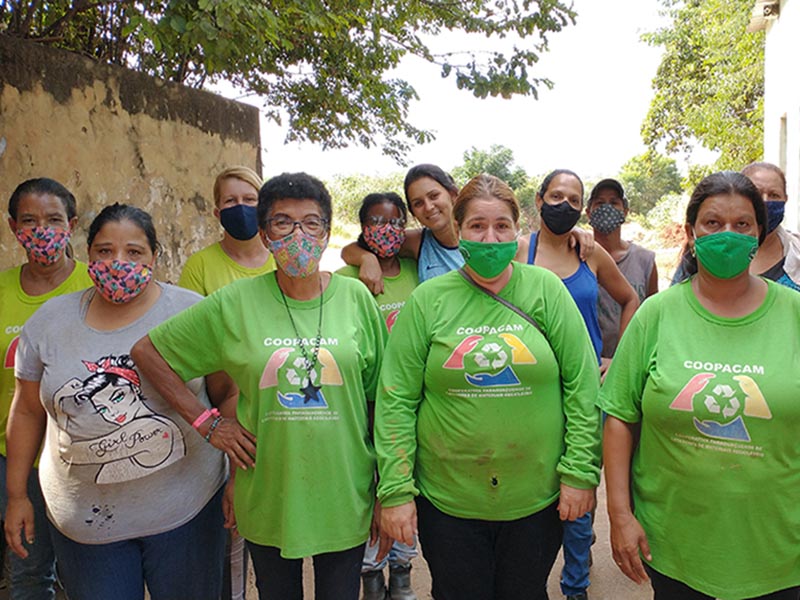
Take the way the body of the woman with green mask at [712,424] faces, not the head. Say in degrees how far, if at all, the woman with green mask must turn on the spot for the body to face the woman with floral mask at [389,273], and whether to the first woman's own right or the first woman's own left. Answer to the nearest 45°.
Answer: approximately 135° to the first woman's own right

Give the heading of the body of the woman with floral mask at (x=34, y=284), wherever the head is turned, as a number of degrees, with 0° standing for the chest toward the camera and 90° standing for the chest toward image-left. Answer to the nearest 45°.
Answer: approximately 0°

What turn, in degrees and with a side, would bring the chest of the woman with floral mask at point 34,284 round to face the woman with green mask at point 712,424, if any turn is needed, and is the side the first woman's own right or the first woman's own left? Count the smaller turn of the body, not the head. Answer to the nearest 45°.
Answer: approximately 45° to the first woman's own left

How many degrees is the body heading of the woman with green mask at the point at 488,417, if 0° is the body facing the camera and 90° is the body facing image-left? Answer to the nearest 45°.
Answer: approximately 0°

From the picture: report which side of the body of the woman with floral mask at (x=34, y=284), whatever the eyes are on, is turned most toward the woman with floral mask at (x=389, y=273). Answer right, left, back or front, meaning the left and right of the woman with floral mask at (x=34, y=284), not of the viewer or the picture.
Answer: left
